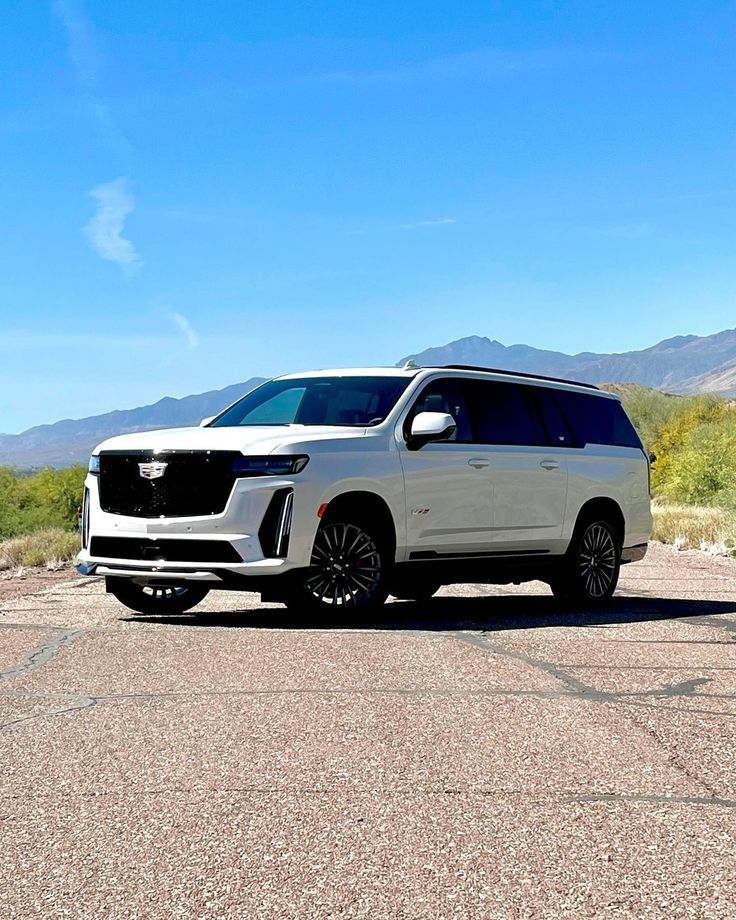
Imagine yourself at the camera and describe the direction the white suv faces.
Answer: facing the viewer and to the left of the viewer
